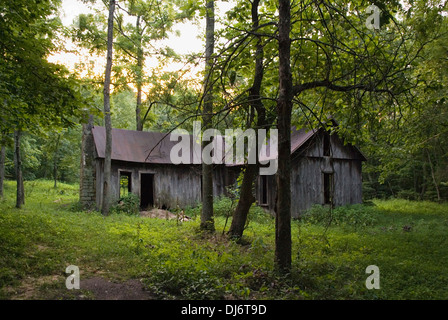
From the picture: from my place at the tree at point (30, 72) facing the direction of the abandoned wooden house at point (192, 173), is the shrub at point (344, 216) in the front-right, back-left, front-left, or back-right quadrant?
front-right

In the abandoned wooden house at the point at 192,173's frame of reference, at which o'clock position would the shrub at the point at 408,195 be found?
The shrub is roughly at 8 o'clock from the abandoned wooden house.

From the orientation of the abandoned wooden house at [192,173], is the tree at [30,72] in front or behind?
in front

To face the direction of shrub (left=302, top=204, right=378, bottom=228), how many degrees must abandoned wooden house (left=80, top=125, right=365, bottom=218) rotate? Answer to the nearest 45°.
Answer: approximately 45° to its left

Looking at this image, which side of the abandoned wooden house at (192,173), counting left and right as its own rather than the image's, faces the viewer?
front
